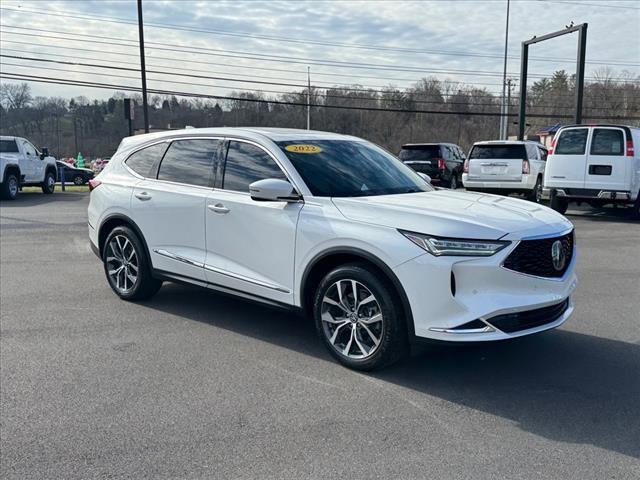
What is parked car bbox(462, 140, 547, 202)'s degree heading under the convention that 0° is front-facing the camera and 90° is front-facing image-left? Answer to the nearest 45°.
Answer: approximately 180°

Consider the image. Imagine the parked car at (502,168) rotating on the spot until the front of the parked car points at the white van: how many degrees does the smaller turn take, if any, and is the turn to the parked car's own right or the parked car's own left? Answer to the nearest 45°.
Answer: approximately 135° to the parked car's own right

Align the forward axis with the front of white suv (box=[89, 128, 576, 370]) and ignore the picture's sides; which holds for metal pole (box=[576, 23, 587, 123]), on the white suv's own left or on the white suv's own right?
on the white suv's own left

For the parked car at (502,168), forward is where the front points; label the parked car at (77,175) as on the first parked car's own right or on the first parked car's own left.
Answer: on the first parked car's own left

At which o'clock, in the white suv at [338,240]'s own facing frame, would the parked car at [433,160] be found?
The parked car is roughly at 8 o'clock from the white suv.

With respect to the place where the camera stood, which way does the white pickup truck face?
facing away from the viewer and to the right of the viewer

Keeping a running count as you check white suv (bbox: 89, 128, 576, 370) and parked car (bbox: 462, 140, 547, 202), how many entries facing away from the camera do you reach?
1

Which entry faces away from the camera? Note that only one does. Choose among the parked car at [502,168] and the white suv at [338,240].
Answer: the parked car

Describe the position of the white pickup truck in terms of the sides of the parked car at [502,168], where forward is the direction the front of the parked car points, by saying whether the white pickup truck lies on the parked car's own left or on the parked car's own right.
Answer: on the parked car's own left

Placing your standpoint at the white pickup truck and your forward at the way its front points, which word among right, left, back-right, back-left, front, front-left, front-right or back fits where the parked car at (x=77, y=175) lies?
front-left

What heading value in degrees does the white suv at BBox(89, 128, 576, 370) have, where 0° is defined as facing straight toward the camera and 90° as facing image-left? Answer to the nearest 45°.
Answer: approximately 315°

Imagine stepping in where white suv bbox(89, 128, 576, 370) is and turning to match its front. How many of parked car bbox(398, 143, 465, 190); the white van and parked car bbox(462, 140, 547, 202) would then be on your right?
0

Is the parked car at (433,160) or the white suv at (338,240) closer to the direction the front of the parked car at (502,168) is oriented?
the parked car

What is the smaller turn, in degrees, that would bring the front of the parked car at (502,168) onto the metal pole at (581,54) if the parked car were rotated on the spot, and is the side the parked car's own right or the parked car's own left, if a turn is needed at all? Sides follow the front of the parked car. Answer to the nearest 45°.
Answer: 0° — it already faces it
